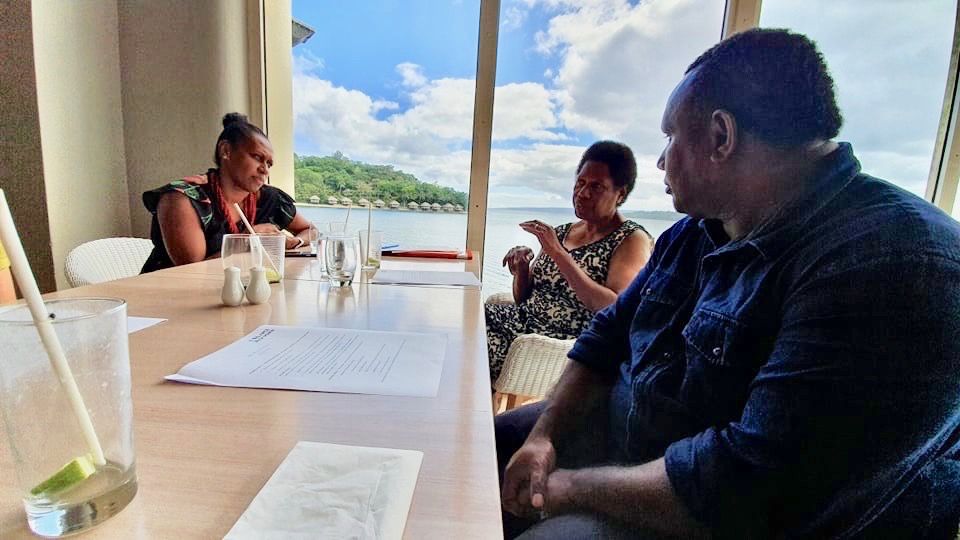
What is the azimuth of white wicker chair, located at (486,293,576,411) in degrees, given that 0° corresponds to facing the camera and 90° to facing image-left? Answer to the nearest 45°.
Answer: approximately 90°

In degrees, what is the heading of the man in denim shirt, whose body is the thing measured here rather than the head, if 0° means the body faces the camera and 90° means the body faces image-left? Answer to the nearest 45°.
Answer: approximately 45°

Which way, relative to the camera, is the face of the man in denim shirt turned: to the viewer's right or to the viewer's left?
to the viewer's left

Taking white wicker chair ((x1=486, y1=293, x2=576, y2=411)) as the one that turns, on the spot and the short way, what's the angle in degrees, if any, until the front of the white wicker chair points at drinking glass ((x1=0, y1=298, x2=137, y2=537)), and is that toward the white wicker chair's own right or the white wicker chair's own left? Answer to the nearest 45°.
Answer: approximately 90° to the white wicker chair's own left

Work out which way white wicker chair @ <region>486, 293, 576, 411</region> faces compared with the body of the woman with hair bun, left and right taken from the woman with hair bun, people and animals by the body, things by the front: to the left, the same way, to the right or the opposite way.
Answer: the opposite way

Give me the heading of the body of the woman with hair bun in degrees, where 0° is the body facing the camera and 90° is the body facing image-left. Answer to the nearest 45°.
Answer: approximately 315°

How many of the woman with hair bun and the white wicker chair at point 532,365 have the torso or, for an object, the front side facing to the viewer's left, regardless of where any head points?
1
